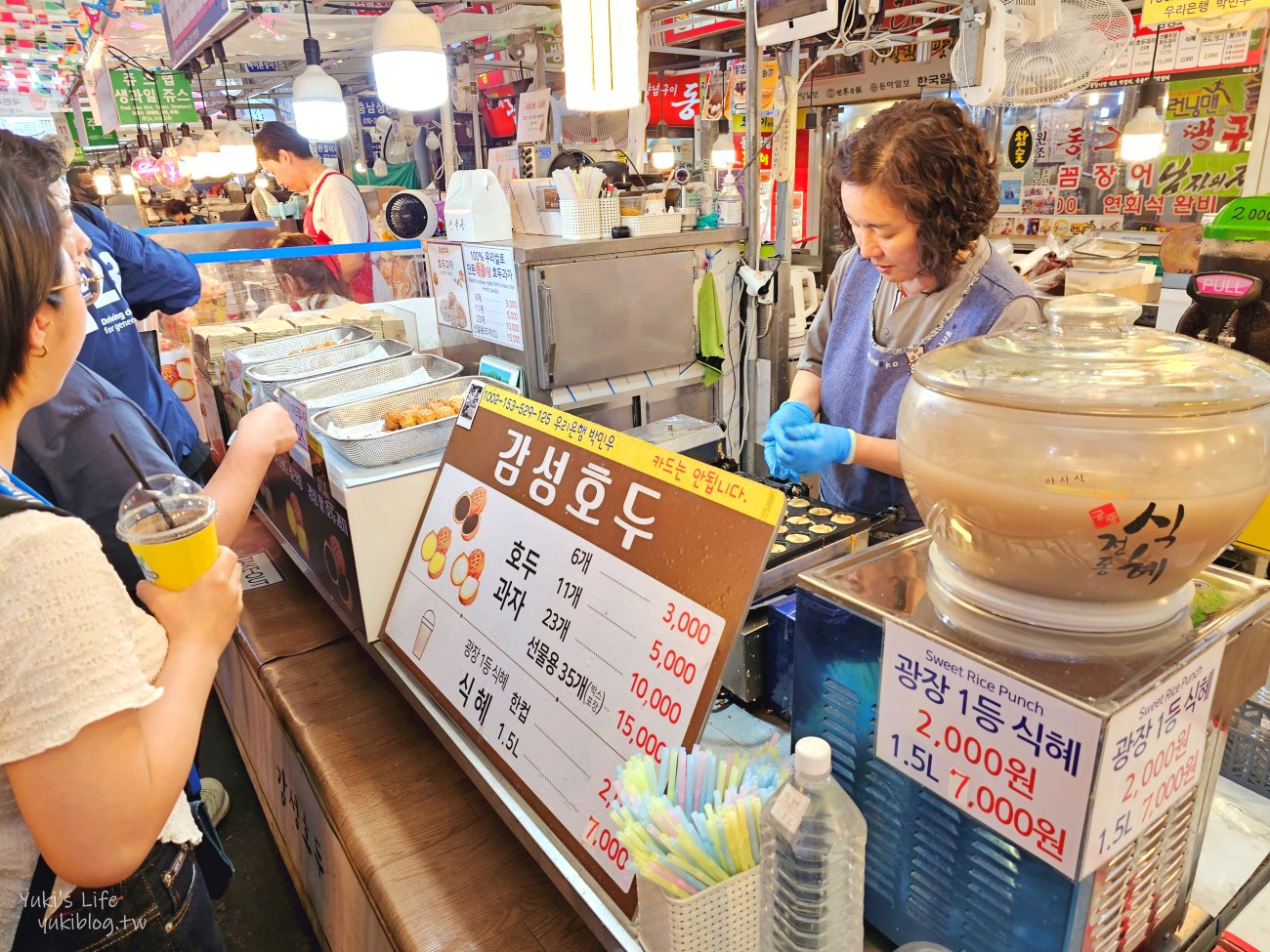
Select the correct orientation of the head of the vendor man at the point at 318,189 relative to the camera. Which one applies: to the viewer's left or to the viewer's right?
to the viewer's left

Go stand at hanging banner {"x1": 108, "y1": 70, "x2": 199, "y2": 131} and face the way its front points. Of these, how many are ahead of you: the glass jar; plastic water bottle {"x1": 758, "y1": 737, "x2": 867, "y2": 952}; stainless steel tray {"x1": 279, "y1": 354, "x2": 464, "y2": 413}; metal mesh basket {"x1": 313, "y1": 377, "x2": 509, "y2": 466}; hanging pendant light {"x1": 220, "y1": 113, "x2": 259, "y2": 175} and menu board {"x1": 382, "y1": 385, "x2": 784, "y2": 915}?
6

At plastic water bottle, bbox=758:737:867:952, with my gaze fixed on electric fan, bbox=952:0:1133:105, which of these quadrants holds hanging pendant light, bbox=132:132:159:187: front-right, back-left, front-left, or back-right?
front-left

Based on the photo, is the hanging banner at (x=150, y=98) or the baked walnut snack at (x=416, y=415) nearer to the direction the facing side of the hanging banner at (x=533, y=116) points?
the baked walnut snack

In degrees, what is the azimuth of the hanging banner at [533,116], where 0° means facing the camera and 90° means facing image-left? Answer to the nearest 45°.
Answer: approximately 0°

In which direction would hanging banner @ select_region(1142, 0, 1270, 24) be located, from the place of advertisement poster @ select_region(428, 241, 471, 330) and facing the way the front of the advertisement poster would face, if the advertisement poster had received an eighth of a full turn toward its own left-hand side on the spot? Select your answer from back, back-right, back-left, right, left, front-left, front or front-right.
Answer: front-left

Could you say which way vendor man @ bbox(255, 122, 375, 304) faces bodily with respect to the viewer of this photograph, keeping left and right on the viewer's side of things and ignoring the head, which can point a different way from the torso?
facing to the left of the viewer

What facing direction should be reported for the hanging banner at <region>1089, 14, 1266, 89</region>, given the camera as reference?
facing the viewer

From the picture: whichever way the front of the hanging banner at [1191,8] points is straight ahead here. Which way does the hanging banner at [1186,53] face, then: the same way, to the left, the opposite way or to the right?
the same way

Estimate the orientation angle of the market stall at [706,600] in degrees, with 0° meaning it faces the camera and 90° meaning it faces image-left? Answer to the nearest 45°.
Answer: approximately 45°

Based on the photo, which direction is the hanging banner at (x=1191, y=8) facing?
toward the camera

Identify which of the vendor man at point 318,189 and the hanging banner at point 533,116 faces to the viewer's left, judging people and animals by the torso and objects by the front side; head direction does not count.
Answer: the vendor man

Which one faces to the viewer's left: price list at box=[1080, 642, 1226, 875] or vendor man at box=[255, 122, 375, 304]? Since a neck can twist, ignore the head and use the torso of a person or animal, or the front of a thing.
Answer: the vendor man

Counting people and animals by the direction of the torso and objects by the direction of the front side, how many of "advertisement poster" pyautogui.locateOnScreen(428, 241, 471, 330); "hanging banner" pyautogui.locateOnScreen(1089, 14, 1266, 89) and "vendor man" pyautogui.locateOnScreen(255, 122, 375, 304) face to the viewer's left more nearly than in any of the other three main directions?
1

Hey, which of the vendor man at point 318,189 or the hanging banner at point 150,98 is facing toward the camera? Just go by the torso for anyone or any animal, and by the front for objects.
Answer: the hanging banner

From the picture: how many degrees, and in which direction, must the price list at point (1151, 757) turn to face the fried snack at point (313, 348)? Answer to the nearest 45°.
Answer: approximately 135° to its right

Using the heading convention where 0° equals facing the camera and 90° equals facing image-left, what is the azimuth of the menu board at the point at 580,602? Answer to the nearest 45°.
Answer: approximately 45°

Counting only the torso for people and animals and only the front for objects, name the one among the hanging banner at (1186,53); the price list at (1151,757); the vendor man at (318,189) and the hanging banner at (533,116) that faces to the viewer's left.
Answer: the vendor man

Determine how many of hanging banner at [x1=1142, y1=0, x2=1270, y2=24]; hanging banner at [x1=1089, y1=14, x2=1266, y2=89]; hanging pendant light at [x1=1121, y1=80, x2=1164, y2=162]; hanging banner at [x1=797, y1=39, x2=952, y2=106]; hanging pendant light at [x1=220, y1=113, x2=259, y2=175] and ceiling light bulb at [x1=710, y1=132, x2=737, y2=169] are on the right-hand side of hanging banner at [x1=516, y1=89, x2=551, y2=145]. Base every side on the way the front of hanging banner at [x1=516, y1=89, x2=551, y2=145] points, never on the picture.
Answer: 1
